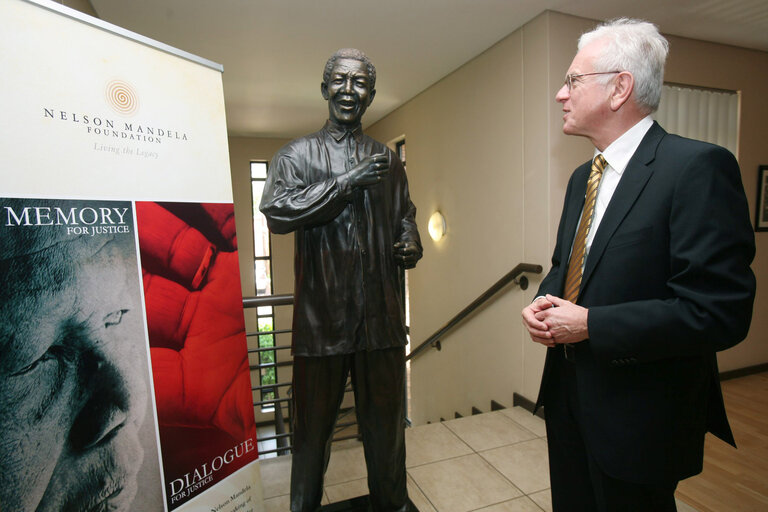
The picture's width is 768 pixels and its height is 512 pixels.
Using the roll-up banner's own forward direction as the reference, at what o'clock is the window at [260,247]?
The window is roughly at 8 o'clock from the roll-up banner.

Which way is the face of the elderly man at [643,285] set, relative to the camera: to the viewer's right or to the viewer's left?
to the viewer's left

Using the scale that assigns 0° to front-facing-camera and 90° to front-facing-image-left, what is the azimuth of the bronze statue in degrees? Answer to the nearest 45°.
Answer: approximately 0°

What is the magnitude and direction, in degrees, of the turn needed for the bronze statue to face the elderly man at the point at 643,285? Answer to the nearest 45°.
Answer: approximately 45° to its left

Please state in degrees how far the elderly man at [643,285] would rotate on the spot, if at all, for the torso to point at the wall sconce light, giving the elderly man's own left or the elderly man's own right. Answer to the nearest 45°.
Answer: approximately 90° to the elderly man's own right

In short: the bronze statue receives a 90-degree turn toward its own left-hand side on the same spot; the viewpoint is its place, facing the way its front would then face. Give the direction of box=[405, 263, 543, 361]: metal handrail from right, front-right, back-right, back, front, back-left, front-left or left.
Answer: front-left

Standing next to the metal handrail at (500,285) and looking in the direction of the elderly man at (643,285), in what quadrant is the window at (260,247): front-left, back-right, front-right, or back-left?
back-right

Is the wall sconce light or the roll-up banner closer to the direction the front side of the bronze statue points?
the roll-up banner

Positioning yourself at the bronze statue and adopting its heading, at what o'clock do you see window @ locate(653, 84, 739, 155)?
The window is roughly at 8 o'clock from the bronze statue.

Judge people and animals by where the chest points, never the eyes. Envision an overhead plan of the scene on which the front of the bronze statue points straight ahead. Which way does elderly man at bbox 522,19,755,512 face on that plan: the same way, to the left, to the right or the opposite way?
to the right

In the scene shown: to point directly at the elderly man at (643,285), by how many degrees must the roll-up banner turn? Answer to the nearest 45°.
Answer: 0° — it already faces them
